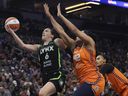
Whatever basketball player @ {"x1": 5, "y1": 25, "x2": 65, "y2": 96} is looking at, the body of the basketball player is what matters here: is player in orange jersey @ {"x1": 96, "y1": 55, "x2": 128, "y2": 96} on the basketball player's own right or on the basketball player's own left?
on the basketball player's own left

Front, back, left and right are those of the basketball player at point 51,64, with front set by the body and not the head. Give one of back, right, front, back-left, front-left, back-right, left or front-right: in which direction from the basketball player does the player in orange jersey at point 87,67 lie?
left
